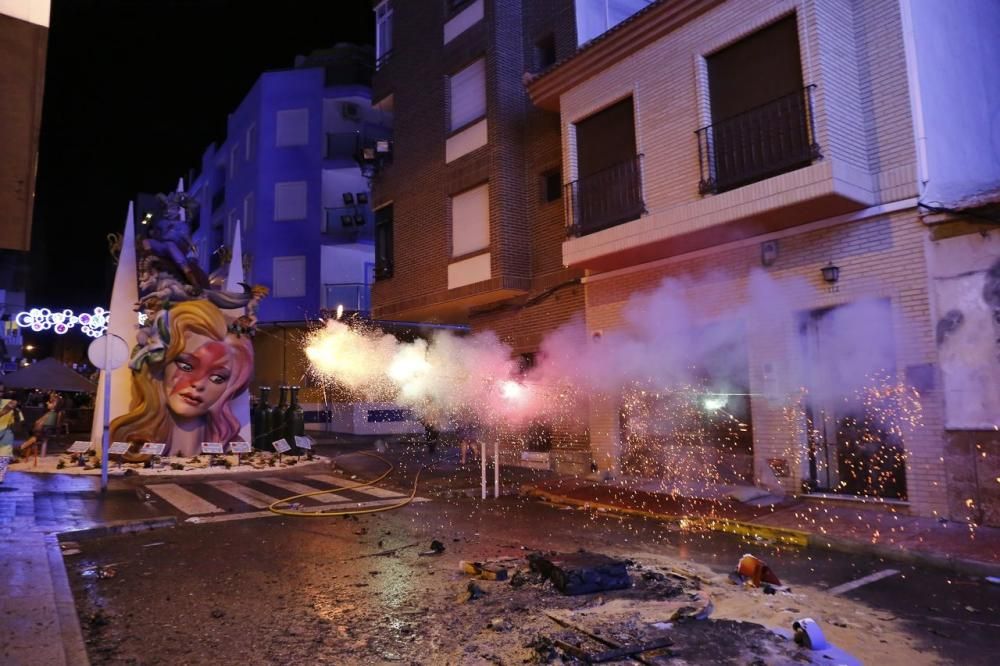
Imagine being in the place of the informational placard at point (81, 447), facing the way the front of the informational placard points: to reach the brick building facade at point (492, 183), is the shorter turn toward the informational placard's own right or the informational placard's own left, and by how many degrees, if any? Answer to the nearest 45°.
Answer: approximately 45° to the informational placard's own left

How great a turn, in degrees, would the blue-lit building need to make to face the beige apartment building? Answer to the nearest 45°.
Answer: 0° — it already faces it

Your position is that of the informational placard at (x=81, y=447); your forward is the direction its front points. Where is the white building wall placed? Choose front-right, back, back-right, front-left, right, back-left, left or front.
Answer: front-left

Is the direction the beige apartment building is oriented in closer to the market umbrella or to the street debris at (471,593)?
the street debris

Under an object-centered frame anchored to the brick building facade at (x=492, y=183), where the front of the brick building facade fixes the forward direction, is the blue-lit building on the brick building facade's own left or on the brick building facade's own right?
on the brick building facade's own right

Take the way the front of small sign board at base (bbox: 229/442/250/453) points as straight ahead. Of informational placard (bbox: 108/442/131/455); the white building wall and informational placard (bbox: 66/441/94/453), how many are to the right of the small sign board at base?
2

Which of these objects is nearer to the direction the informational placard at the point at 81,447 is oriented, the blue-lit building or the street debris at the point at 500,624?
the street debris

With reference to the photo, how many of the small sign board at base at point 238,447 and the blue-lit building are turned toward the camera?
2

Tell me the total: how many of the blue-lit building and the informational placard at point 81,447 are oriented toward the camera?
2

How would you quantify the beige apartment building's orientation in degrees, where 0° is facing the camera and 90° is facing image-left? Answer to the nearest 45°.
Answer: approximately 45°

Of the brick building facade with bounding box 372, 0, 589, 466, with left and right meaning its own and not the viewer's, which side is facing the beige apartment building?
left

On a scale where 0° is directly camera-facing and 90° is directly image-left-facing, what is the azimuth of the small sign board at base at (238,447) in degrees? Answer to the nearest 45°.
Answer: approximately 0°

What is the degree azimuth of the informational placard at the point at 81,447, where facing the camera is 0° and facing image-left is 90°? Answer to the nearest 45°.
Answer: approximately 0°
